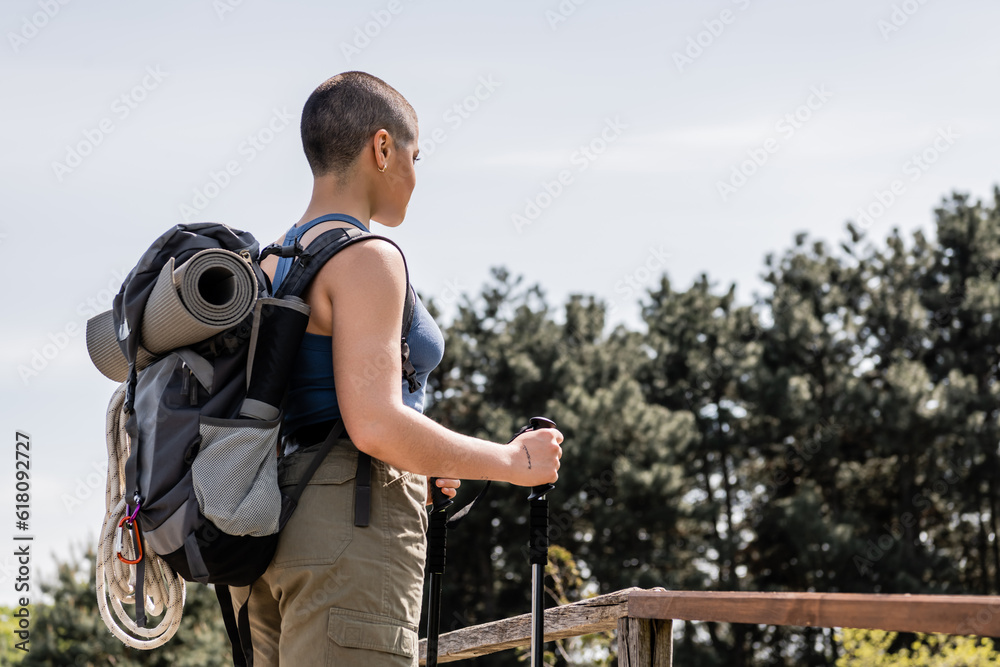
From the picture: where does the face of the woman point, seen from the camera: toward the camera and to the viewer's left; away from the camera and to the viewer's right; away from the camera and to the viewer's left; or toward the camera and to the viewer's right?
away from the camera and to the viewer's right

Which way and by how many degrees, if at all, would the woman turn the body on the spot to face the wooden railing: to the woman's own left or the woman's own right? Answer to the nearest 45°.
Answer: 0° — they already face it

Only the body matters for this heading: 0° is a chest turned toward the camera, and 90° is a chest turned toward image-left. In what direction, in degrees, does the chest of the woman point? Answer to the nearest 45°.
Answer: approximately 225°
